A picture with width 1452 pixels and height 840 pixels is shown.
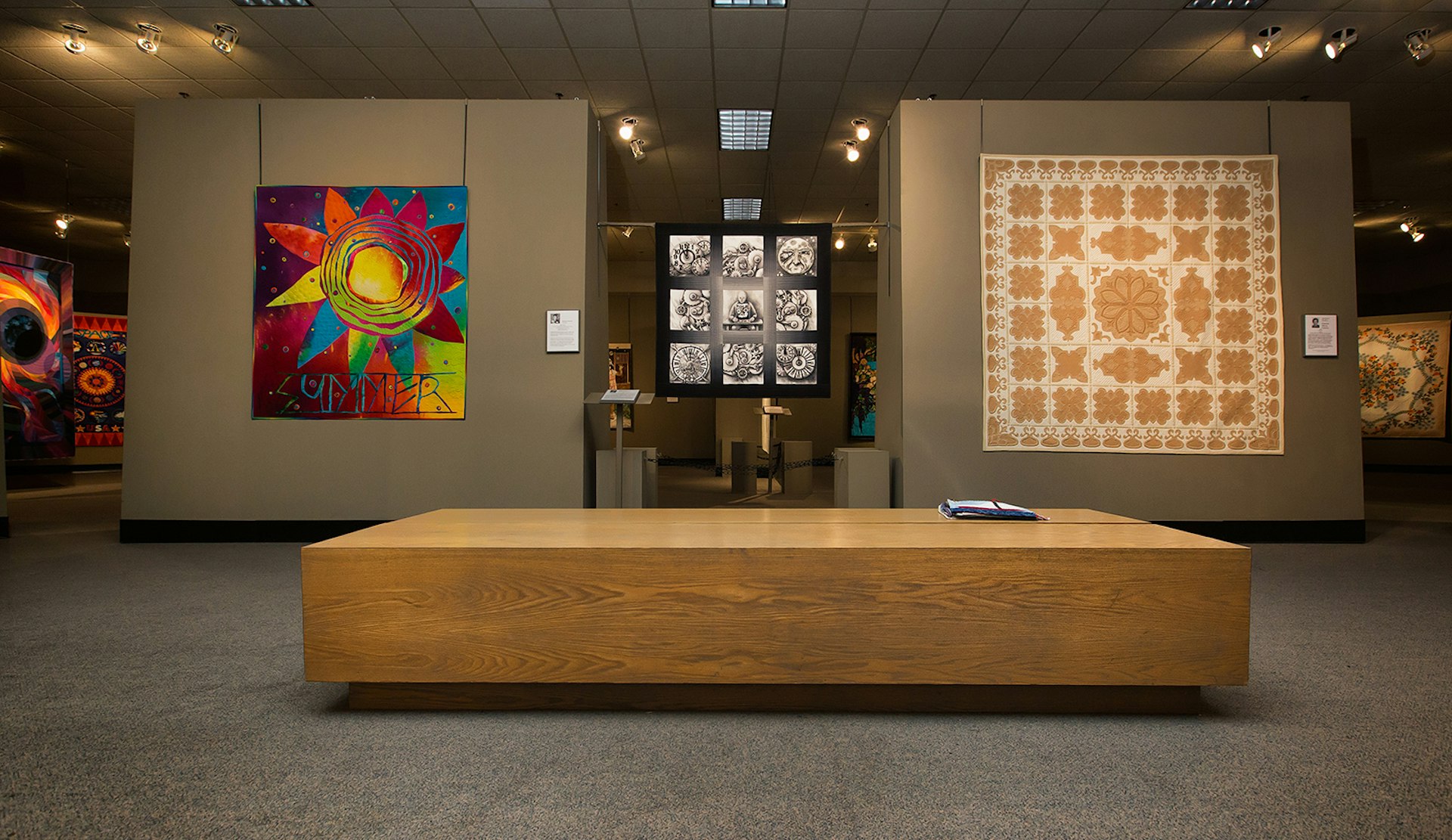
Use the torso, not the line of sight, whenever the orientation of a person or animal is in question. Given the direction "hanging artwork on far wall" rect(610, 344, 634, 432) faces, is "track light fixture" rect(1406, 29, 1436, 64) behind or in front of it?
in front

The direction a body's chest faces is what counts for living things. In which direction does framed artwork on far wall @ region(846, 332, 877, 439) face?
toward the camera

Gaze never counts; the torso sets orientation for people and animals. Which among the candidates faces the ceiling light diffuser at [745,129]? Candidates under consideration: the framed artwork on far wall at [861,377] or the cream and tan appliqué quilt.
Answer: the framed artwork on far wall

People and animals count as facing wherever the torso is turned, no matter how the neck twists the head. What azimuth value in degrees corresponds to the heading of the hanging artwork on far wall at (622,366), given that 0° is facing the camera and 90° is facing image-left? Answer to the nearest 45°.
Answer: approximately 0°

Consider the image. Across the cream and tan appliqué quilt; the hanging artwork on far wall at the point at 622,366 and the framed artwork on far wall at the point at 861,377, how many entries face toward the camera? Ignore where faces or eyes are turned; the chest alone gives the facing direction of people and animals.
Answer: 3

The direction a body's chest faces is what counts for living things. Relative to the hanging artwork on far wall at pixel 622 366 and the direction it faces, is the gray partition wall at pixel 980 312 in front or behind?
in front

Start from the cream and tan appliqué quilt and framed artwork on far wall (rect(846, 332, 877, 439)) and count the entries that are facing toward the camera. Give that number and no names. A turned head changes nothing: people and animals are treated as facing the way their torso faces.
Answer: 2

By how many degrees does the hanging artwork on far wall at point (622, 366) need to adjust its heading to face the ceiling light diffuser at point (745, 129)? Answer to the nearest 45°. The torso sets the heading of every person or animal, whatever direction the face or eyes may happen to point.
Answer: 0° — it already faces it

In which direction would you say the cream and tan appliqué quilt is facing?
toward the camera

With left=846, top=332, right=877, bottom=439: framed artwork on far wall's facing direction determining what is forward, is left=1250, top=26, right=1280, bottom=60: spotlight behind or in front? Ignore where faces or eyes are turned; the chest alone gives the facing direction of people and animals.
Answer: in front

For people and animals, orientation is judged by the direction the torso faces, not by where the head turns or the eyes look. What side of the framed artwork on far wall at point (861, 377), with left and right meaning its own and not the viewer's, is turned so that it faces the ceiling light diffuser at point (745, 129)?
front
